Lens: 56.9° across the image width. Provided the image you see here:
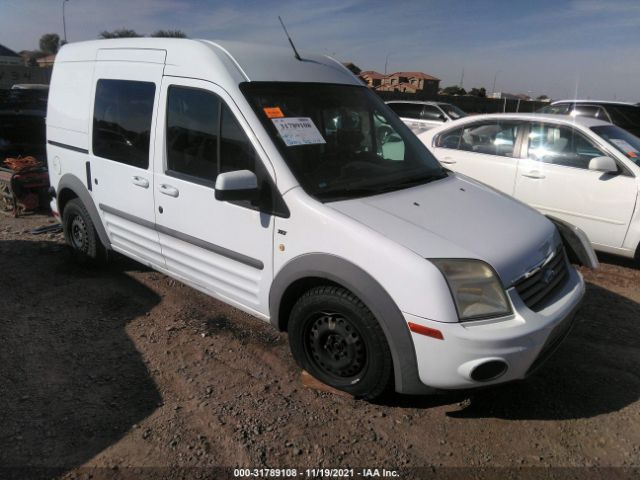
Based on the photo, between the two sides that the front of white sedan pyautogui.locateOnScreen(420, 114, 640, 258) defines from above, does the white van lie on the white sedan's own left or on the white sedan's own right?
on the white sedan's own right

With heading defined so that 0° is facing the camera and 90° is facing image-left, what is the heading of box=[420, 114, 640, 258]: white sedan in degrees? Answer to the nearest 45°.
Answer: approximately 315°

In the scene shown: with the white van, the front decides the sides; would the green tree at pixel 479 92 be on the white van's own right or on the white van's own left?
on the white van's own left

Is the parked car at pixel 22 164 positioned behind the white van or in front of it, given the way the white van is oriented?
behind

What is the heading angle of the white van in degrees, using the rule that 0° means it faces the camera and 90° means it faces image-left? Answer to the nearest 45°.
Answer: approximately 315°

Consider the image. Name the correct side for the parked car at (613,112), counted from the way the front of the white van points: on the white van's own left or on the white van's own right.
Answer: on the white van's own left

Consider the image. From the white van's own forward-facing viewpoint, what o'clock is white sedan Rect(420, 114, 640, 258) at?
The white sedan is roughly at 9 o'clock from the white van.
